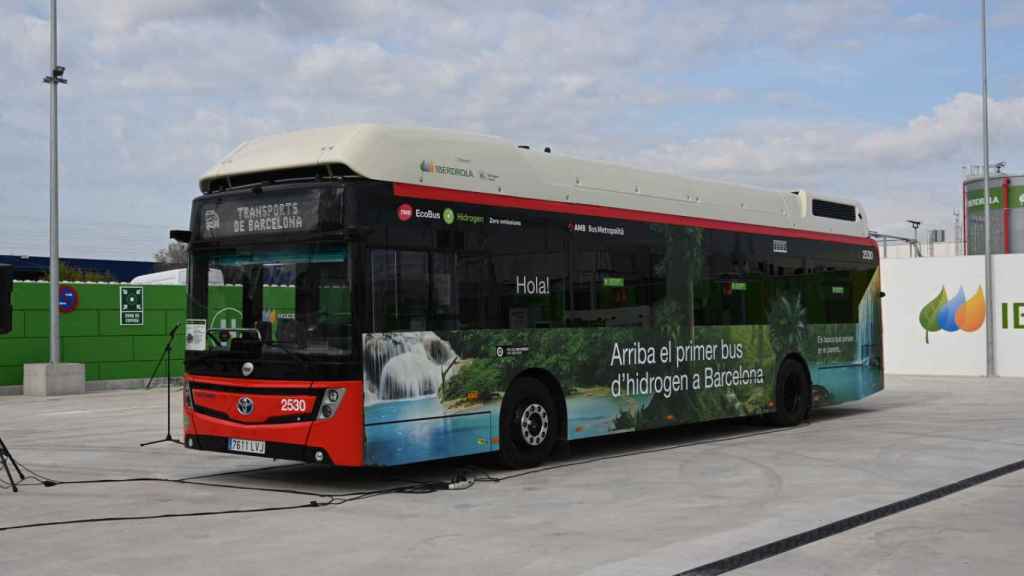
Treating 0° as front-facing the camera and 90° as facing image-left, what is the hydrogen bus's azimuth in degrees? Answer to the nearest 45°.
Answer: approximately 45°

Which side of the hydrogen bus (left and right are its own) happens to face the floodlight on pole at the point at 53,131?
right
